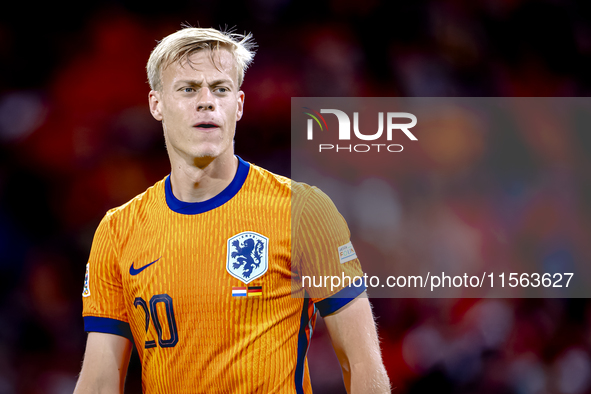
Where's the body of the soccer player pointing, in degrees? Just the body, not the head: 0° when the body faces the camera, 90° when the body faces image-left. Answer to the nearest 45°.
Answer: approximately 45°
